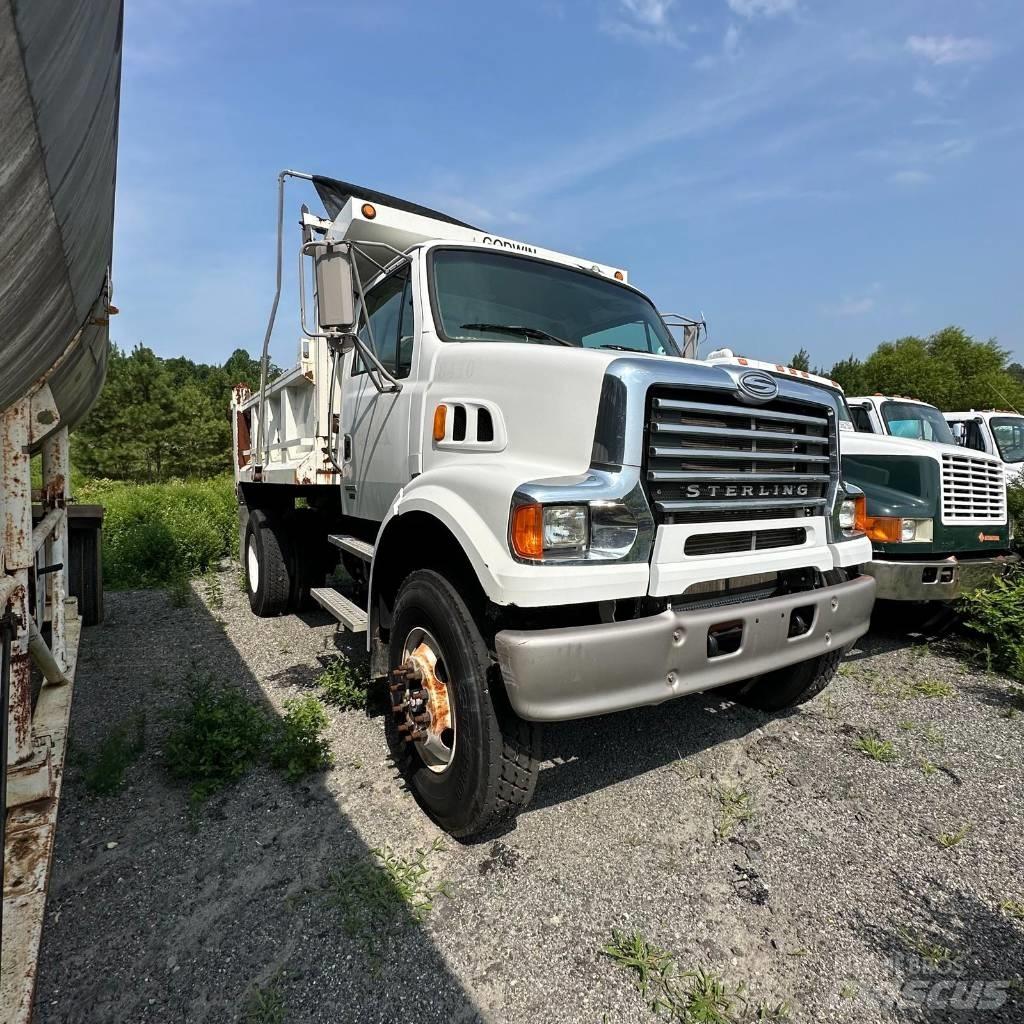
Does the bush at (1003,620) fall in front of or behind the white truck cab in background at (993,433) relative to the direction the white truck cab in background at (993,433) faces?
in front

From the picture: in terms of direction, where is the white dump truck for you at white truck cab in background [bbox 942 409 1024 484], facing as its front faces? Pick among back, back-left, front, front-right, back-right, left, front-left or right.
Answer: front-right

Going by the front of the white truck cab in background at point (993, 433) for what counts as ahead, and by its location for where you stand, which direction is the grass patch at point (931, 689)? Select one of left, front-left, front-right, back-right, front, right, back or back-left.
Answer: front-right

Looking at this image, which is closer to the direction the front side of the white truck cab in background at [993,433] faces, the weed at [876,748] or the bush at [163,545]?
the weed

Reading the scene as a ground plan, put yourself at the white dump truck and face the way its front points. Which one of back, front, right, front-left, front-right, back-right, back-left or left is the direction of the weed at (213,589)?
back

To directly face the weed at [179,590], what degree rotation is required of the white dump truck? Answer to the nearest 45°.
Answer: approximately 180°

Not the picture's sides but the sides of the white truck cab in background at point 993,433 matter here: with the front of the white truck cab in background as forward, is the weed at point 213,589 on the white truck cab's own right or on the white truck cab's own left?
on the white truck cab's own right

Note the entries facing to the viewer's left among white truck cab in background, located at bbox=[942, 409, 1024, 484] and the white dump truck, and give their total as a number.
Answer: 0

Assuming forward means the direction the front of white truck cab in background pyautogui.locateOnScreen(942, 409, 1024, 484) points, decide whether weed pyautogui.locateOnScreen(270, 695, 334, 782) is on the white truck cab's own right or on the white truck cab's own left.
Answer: on the white truck cab's own right

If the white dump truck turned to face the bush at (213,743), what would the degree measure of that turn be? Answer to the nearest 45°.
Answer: approximately 135° to its right

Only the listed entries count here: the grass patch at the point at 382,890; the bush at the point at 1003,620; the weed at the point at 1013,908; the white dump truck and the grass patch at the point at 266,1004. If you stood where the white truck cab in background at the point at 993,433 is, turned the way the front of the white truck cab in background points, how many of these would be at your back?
0

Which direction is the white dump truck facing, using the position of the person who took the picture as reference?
facing the viewer and to the right of the viewer

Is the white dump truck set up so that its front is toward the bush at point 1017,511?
no

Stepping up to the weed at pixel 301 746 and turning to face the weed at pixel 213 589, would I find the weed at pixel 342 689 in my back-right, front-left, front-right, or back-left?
front-right
